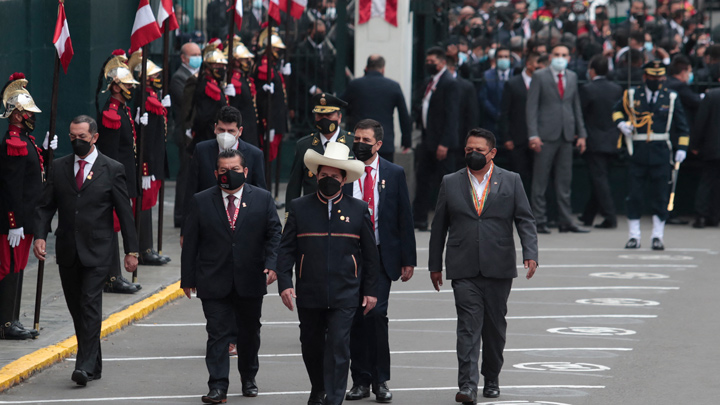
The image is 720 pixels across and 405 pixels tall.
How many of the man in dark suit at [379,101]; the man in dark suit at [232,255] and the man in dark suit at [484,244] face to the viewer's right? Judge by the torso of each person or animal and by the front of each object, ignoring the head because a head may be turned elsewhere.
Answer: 0

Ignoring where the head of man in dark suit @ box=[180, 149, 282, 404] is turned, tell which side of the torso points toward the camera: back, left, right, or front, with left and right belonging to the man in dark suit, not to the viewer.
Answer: front

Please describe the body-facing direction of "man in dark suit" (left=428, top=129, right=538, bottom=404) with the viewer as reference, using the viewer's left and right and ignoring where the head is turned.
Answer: facing the viewer

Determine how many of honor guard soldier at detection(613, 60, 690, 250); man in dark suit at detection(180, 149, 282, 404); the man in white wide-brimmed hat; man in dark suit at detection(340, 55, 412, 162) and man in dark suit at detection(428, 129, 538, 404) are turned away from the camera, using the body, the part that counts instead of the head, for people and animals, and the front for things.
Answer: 1

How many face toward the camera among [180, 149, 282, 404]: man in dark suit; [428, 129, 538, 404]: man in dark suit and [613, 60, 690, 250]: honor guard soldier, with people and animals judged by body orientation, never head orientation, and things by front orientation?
3

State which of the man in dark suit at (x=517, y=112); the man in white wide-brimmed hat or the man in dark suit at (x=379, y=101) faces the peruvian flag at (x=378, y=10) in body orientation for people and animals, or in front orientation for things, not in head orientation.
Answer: the man in dark suit at (x=379, y=101)

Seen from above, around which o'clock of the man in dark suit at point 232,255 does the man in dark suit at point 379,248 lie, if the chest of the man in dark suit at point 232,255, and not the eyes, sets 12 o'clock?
the man in dark suit at point 379,248 is roughly at 9 o'clock from the man in dark suit at point 232,255.

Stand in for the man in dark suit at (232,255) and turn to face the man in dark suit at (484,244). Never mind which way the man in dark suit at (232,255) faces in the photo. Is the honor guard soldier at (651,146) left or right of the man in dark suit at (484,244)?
left

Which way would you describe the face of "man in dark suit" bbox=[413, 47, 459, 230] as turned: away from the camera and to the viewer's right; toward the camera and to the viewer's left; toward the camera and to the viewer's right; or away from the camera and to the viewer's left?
toward the camera and to the viewer's left

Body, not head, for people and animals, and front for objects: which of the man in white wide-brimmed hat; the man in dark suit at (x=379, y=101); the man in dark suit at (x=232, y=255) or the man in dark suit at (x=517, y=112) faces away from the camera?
the man in dark suit at (x=379, y=101)

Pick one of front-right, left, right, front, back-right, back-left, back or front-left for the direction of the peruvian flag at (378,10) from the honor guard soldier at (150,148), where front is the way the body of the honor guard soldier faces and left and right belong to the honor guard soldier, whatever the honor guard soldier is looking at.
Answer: front-left

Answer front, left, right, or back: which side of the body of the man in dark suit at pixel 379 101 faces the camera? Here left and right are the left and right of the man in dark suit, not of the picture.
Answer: back
